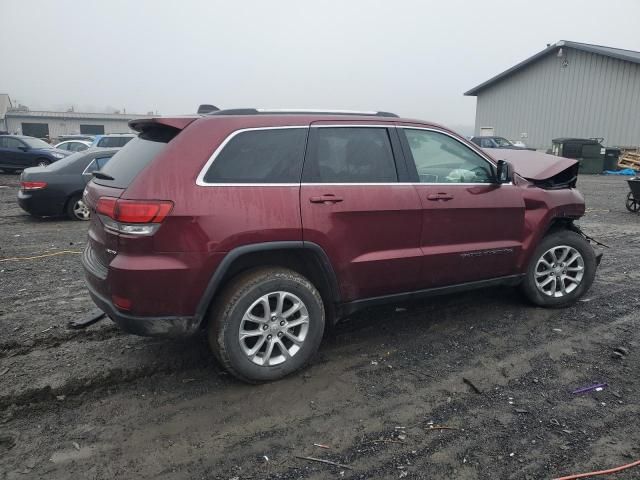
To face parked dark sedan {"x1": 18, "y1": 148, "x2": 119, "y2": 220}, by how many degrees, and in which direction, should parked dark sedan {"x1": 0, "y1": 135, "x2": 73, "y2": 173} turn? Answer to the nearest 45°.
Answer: approximately 45° to its right

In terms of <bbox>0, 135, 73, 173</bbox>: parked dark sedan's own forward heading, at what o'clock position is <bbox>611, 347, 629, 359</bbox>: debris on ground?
The debris on ground is roughly at 1 o'clock from the parked dark sedan.

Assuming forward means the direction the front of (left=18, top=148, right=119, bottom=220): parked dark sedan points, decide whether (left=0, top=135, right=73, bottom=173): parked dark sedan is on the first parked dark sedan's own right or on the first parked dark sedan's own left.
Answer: on the first parked dark sedan's own left

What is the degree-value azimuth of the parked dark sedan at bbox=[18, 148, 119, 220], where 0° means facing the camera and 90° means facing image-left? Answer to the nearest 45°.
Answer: approximately 225°

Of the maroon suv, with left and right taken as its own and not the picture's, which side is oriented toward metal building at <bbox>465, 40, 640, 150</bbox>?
front

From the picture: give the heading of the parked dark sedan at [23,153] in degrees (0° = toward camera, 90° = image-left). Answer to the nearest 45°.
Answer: approximately 315°

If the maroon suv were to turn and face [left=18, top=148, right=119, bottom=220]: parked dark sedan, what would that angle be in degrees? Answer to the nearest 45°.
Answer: approximately 90° to its left

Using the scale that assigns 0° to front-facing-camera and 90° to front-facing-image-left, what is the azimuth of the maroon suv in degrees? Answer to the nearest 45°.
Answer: approximately 225°

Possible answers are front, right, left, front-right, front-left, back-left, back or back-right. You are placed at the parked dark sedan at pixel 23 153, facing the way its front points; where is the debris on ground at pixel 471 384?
front-right

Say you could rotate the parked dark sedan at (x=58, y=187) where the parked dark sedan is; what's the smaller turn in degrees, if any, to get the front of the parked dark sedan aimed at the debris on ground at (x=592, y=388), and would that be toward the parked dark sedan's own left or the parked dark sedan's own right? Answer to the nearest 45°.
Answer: approximately 135° to the parked dark sedan's own right

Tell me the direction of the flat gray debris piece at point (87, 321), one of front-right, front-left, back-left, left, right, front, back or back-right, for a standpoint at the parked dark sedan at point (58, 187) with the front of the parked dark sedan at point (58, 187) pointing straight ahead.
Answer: back-right
